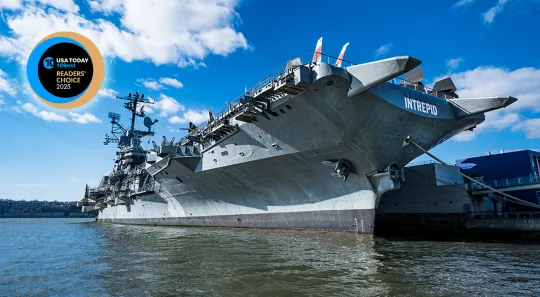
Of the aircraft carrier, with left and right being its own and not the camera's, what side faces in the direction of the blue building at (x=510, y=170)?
front

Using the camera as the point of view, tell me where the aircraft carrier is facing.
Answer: facing the viewer and to the right of the viewer
